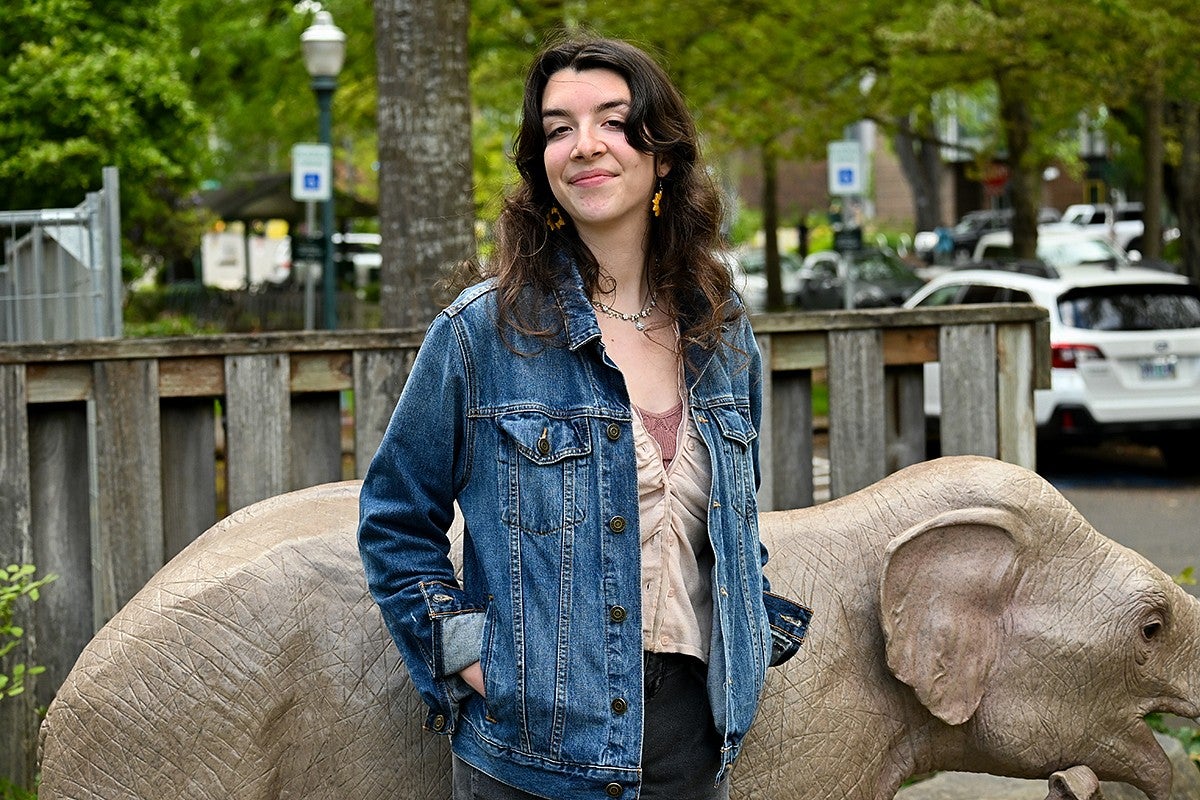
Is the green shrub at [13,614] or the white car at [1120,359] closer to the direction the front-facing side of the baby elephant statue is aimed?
the white car

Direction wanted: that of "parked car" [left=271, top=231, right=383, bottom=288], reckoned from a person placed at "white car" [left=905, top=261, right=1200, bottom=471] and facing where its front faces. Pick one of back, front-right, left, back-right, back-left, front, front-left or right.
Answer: front

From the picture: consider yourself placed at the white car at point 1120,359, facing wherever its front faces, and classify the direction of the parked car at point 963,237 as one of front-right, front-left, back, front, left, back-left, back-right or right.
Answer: front-right

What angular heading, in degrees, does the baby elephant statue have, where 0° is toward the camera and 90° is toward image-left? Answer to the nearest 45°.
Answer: approximately 270°

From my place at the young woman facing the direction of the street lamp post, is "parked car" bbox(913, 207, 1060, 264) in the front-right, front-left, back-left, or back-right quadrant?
front-right

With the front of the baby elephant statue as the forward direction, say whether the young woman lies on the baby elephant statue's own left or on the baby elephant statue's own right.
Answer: on the baby elephant statue's own right

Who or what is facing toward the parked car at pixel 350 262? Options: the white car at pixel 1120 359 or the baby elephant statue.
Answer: the white car

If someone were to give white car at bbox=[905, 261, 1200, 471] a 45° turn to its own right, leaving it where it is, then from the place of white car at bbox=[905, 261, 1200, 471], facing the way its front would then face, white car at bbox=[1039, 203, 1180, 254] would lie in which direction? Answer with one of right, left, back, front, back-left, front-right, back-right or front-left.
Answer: front

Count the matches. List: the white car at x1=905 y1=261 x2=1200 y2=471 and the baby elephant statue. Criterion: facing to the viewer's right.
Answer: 1

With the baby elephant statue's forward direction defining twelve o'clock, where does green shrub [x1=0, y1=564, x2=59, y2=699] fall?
The green shrub is roughly at 7 o'clock from the baby elephant statue.

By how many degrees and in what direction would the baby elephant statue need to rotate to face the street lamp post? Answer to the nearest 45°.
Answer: approximately 90° to its left

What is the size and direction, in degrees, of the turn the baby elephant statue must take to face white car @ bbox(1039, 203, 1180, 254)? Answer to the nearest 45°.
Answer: approximately 90° to its left

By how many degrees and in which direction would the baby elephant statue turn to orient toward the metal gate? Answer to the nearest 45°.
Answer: approximately 135° to its left

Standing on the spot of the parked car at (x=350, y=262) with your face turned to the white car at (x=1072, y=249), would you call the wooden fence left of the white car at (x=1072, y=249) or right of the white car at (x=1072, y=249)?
right

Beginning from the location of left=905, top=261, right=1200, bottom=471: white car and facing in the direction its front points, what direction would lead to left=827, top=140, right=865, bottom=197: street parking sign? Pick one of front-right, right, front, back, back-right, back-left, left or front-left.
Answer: front

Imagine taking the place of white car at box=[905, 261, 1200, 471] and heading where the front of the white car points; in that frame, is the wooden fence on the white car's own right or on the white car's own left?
on the white car's own left

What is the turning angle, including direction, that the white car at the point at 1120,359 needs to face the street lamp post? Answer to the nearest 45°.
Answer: approximately 45° to its left
